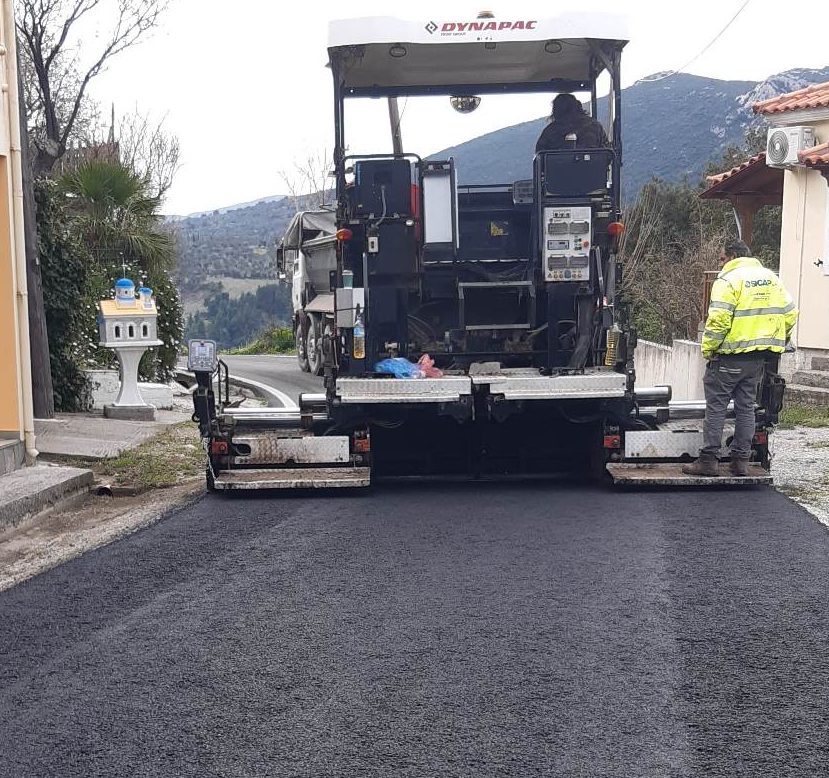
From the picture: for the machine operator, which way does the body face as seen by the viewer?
away from the camera

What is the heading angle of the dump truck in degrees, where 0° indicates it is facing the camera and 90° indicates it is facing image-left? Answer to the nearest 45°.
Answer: approximately 135°

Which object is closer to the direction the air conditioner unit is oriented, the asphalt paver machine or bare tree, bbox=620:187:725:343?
the asphalt paver machine

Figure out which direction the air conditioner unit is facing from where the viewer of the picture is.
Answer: facing the viewer and to the left of the viewer

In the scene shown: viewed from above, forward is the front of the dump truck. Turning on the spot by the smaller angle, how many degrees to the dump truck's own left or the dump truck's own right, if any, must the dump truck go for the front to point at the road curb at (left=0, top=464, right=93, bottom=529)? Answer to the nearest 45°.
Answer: approximately 135° to the dump truck's own left

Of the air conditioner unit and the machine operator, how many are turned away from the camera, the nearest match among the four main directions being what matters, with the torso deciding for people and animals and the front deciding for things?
1

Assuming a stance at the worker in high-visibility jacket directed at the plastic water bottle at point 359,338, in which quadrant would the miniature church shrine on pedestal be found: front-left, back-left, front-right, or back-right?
front-right

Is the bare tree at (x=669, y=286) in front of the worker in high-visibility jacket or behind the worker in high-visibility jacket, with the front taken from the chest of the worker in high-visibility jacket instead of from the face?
in front

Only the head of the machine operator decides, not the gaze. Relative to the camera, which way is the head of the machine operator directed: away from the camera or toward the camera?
away from the camera

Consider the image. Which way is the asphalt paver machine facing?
away from the camera

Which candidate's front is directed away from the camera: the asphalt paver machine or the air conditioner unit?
the asphalt paver machine
